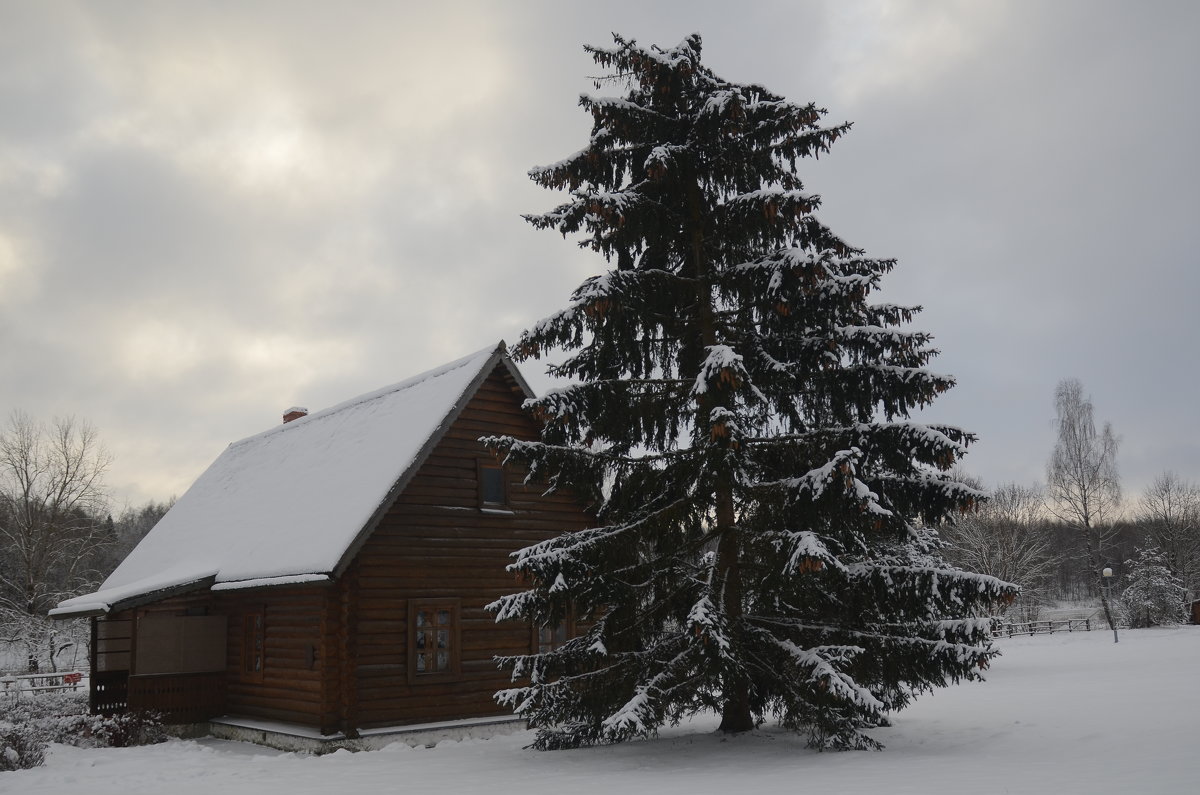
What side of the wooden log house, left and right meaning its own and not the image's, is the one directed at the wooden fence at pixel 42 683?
right
